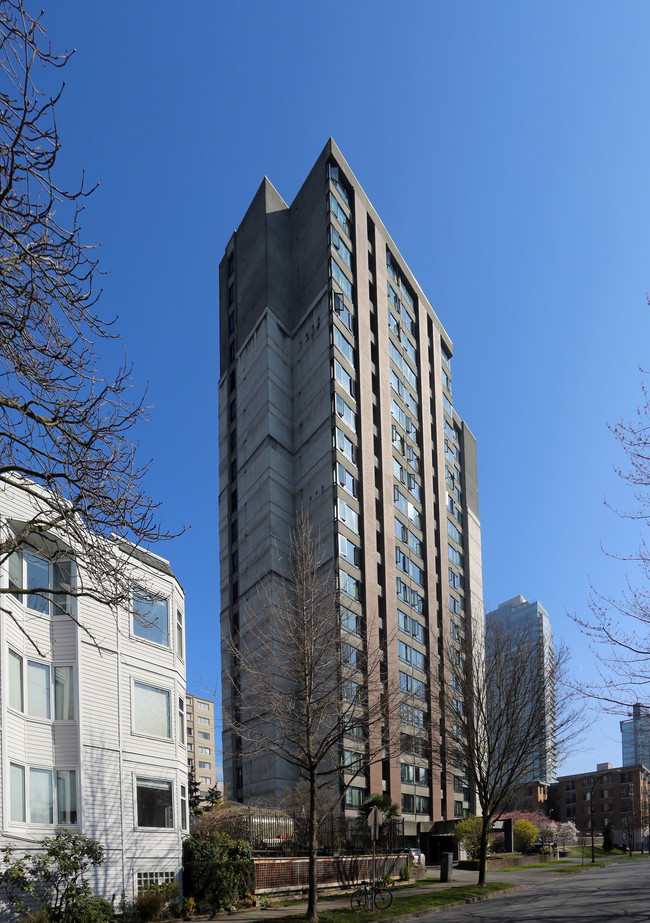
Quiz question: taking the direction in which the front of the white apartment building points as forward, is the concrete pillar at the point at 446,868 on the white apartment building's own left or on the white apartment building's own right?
on the white apartment building's own left

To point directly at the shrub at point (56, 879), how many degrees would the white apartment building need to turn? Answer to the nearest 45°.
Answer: approximately 45° to its right

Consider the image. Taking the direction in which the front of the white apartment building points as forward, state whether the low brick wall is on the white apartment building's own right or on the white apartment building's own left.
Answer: on the white apartment building's own left

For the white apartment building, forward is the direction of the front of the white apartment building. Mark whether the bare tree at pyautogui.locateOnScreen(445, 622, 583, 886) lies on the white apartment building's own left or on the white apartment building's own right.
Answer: on the white apartment building's own left

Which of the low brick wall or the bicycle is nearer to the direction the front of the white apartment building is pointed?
the bicycle

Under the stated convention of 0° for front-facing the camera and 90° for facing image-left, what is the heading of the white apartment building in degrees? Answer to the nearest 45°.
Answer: approximately 315°
